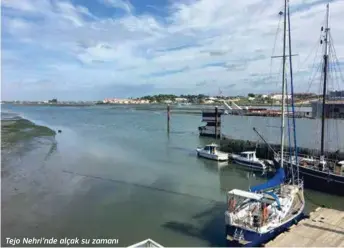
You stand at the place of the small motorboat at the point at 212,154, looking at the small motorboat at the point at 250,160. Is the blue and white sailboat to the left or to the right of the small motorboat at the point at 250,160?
right

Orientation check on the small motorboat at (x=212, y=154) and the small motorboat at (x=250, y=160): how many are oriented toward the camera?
0

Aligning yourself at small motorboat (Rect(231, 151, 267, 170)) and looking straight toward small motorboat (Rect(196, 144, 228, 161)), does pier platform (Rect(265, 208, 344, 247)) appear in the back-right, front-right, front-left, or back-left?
back-left

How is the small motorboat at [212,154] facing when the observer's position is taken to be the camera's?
facing away from the viewer and to the left of the viewer

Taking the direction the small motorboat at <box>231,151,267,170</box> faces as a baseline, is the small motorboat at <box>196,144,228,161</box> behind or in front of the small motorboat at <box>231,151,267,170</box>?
in front

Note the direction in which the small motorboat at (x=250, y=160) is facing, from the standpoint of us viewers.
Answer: facing away from the viewer and to the left of the viewer

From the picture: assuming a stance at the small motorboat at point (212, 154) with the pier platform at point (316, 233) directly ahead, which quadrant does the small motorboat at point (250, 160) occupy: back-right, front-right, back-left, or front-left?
front-left

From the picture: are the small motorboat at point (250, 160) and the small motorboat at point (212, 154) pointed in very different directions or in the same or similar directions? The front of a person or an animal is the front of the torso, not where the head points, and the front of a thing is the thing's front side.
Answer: same or similar directions

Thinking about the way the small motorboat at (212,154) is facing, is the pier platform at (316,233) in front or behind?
behind

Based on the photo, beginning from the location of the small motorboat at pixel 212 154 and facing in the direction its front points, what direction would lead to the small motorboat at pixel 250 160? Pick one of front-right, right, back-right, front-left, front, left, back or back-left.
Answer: back

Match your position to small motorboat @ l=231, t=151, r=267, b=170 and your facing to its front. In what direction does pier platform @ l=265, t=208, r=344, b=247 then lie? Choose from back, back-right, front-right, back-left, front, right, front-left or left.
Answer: back-left
